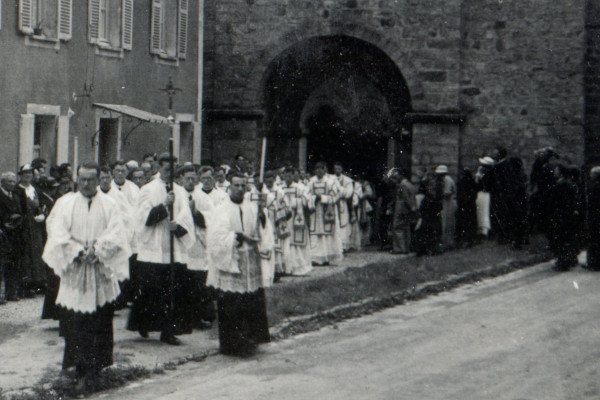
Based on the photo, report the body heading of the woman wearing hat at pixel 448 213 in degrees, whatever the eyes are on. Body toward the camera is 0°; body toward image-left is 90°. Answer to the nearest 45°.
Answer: approximately 90°

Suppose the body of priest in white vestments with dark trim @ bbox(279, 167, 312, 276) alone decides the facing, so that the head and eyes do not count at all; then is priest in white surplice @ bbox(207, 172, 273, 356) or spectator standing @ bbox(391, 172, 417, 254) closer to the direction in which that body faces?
the priest in white surplice

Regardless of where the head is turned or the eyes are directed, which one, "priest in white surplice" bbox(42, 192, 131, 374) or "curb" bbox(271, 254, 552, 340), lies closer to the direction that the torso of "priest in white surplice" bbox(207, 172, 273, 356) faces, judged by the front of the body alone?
the priest in white surplice

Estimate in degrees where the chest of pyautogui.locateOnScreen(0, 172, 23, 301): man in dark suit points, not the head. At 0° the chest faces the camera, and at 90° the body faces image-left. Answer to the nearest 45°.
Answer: approximately 315°

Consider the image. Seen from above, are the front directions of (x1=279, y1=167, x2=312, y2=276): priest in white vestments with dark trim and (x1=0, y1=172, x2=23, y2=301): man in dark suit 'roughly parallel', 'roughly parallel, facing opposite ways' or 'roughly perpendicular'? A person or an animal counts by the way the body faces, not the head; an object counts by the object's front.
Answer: roughly perpendicular

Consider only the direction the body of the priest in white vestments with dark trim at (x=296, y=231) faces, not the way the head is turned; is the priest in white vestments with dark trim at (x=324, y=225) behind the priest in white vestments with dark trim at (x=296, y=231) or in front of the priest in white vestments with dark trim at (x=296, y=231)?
behind
